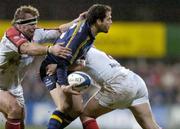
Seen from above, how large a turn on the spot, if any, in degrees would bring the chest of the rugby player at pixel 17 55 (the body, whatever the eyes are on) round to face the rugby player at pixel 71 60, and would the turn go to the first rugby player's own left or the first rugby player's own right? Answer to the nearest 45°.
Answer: approximately 45° to the first rugby player's own left

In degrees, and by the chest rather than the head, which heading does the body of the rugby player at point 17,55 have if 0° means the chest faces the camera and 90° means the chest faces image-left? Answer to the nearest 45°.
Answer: approximately 270°

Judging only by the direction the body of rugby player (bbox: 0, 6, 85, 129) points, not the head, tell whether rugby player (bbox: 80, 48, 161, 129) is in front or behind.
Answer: in front

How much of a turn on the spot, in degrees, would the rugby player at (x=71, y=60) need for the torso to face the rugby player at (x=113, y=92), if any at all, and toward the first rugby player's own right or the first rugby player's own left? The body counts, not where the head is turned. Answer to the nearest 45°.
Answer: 0° — they already face them
